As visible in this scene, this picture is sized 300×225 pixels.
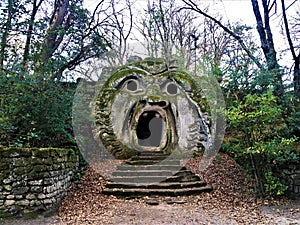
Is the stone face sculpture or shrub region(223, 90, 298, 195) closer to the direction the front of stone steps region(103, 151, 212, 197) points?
the shrub

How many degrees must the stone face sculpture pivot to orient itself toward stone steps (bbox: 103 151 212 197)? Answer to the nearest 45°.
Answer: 0° — it already faces it

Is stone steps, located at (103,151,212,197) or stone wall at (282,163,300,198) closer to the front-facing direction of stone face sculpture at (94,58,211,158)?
the stone steps

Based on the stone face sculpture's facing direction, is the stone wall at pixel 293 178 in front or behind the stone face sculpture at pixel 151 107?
in front

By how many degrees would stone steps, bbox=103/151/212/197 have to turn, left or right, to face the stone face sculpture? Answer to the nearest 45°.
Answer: approximately 180°

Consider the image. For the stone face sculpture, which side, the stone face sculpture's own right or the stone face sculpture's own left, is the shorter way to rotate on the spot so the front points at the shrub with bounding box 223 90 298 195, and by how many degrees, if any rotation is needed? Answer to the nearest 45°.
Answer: approximately 45° to the stone face sculpture's own left

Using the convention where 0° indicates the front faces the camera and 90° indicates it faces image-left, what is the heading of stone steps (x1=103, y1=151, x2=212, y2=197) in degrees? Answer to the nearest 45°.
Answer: approximately 0°
